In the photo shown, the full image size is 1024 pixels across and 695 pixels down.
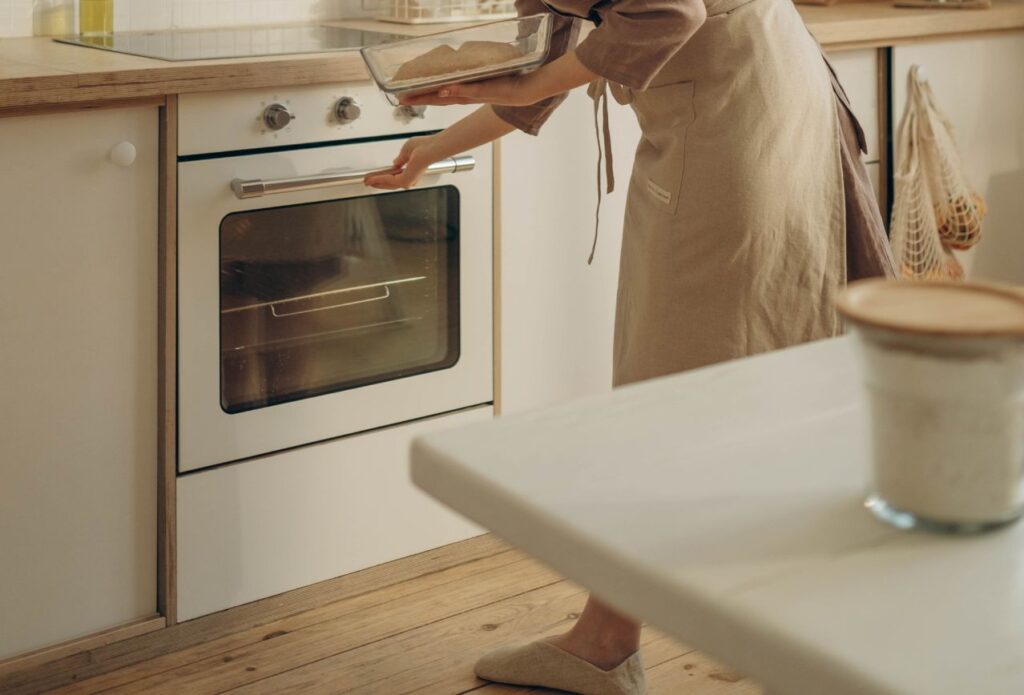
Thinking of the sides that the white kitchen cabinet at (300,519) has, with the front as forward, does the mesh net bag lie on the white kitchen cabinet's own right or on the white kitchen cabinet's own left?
on the white kitchen cabinet's own left

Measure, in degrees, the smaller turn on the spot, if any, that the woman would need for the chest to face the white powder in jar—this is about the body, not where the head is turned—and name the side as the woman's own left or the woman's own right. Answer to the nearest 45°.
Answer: approximately 90° to the woman's own left

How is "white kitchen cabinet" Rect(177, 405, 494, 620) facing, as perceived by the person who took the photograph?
facing the viewer and to the right of the viewer

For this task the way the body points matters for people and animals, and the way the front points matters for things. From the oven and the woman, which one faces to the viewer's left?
the woman

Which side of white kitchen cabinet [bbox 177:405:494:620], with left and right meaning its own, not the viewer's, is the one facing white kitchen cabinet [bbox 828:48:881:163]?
left

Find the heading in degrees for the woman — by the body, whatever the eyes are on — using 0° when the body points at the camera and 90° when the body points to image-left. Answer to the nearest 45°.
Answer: approximately 90°

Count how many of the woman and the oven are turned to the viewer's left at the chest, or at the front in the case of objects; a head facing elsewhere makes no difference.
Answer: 1

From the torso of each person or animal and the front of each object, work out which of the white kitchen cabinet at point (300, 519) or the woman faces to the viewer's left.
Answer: the woman

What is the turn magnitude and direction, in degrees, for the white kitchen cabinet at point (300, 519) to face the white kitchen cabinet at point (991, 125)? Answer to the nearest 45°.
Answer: approximately 90° to its left

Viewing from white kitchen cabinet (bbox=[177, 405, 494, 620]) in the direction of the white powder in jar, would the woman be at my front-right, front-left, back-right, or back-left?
front-left
